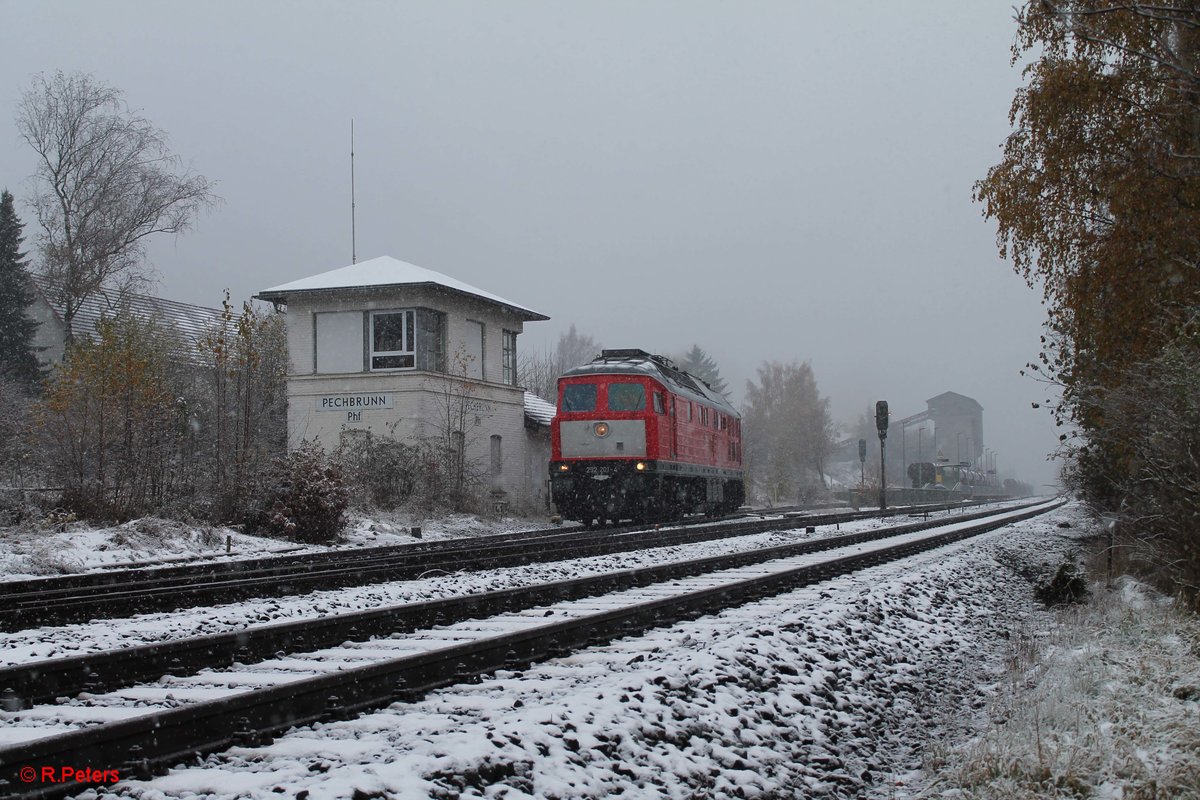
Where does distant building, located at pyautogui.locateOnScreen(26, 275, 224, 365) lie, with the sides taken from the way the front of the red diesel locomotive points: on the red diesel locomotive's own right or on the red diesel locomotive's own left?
on the red diesel locomotive's own right

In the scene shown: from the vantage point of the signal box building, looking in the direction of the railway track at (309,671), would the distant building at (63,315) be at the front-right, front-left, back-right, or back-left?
back-right

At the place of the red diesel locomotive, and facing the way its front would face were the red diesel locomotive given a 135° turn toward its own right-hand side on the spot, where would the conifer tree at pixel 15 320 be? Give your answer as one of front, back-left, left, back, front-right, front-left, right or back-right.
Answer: front-left

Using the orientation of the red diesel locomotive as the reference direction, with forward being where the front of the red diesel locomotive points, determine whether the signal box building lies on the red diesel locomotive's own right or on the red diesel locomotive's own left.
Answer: on the red diesel locomotive's own right

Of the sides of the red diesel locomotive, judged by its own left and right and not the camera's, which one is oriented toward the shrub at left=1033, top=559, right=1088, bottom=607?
front

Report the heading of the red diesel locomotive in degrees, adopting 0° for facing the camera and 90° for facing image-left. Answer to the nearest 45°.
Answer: approximately 45°
